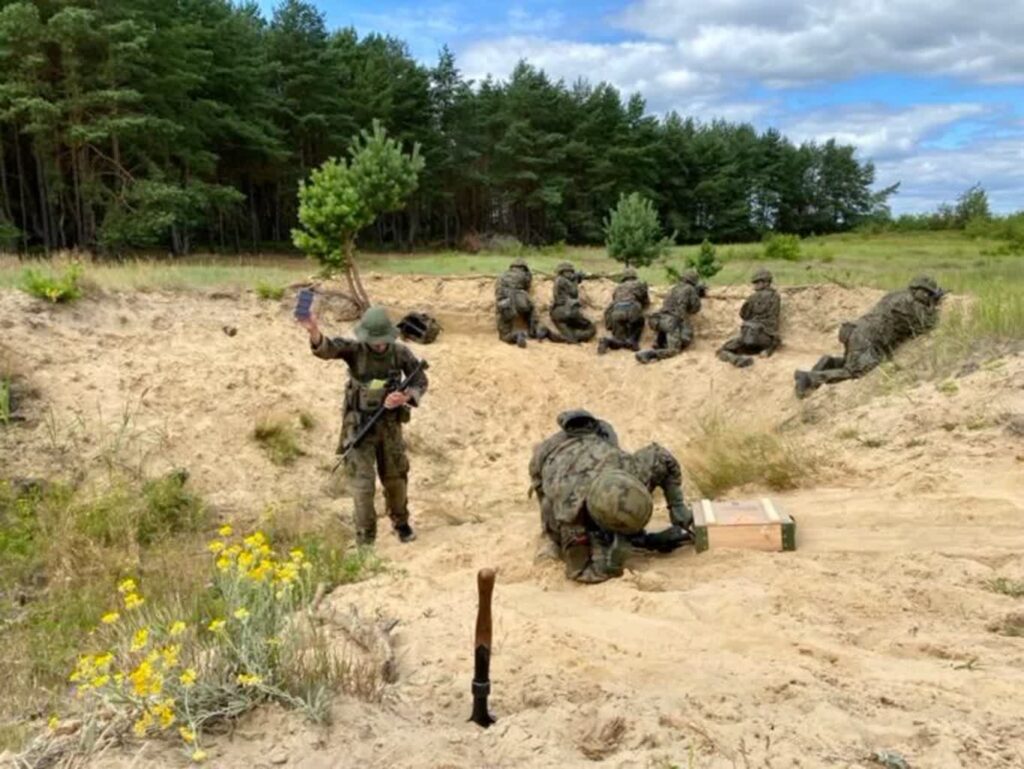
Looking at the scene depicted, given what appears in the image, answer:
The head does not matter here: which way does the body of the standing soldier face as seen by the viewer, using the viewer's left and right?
facing the viewer

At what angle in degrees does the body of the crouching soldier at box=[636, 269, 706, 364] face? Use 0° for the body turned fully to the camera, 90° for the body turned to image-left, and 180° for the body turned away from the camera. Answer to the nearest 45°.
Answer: approximately 225°

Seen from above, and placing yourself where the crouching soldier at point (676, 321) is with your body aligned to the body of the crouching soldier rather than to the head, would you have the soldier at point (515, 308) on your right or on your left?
on your left

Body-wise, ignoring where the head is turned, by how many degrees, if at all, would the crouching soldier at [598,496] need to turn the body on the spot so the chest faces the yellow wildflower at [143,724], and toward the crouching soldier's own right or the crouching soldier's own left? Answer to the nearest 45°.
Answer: approximately 90° to the crouching soldier's own right

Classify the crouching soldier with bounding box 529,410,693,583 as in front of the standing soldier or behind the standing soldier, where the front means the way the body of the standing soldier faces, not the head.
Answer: in front

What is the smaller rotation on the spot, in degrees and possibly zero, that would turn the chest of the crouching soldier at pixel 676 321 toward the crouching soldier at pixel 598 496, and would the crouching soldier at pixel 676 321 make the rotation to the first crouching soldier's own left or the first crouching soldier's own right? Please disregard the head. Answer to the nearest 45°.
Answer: approximately 135° to the first crouching soldier's own right

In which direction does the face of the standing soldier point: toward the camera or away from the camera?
toward the camera

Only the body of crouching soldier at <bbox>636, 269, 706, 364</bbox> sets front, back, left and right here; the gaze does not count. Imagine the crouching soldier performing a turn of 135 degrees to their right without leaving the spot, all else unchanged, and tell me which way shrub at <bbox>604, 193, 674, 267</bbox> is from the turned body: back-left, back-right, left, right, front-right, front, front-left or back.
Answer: back

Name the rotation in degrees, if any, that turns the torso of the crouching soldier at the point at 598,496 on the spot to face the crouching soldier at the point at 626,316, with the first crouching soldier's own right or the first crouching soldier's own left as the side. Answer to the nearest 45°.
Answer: approximately 135° to the first crouching soldier's own left

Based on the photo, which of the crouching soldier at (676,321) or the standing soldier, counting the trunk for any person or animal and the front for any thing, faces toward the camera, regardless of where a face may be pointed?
the standing soldier

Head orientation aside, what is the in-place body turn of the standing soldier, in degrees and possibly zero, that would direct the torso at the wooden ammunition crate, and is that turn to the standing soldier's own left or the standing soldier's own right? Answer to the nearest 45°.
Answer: approximately 45° to the standing soldier's own left

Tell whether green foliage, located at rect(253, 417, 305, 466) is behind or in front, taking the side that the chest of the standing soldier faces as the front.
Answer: behind

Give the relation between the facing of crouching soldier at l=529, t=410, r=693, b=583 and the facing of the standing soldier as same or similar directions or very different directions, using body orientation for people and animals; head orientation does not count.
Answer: same or similar directions

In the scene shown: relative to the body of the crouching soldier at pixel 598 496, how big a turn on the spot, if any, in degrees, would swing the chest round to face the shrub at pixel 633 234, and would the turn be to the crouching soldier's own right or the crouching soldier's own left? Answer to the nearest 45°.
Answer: approximately 135° to the crouching soldier's own left

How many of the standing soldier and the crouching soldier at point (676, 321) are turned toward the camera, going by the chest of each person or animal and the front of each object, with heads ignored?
1

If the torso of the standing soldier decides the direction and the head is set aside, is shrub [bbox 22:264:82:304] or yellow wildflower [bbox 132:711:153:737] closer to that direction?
the yellow wildflower

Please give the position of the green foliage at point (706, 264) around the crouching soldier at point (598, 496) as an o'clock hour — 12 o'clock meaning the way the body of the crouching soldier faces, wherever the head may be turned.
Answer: The green foliage is roughly at 8 o'clock from the crouching soldier.

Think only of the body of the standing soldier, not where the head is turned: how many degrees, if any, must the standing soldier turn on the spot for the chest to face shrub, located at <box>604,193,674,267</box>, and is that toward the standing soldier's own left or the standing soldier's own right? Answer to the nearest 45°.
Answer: approximately 135° to the standing soldier's own left
